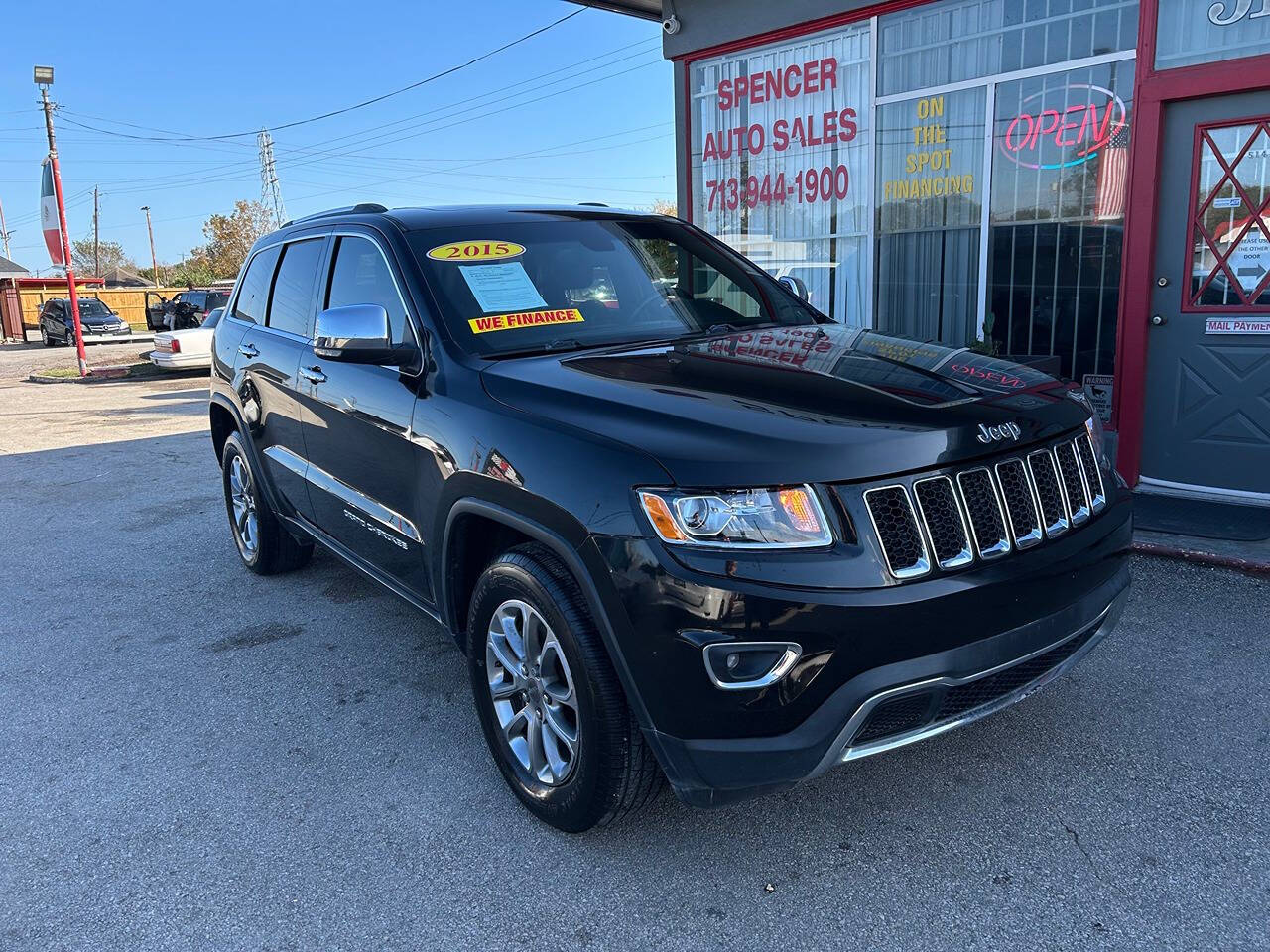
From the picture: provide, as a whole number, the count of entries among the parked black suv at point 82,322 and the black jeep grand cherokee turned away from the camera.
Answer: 0

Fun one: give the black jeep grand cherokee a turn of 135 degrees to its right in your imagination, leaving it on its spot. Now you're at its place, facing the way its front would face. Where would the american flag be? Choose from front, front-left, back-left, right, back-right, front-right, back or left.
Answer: back-right

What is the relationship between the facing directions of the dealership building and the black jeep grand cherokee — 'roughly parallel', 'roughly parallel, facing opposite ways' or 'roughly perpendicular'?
roughly perpendicular

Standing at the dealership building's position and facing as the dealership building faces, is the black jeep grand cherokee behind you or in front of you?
in front

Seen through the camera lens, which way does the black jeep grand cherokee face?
facing the viewer and to the right of the viewer

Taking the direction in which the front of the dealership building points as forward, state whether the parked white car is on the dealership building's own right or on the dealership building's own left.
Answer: on the dealership building's own right

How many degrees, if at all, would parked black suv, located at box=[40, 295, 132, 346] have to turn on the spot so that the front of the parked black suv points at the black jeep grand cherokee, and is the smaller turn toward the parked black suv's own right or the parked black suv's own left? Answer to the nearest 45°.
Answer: approximately 45° to the parked black suv's own right

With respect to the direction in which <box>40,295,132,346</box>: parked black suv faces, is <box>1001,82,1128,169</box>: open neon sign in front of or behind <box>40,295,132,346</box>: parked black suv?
in front

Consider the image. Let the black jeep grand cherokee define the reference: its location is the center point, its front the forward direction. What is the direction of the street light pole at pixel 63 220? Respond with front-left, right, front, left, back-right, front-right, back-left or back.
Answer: back

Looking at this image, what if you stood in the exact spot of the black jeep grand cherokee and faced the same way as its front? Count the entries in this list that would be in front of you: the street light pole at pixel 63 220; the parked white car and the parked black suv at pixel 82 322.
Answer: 0

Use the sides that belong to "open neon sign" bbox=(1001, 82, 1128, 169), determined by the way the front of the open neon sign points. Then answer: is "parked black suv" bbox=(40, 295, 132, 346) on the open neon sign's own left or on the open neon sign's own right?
on the open neon sign's own right

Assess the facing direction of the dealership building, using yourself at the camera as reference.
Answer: facing the viewer and to the left of the viewer

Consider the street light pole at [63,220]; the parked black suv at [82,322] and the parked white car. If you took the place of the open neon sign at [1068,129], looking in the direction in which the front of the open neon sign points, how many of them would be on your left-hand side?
0

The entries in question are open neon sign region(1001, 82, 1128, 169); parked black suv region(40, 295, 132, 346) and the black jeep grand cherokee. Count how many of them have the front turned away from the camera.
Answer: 0
